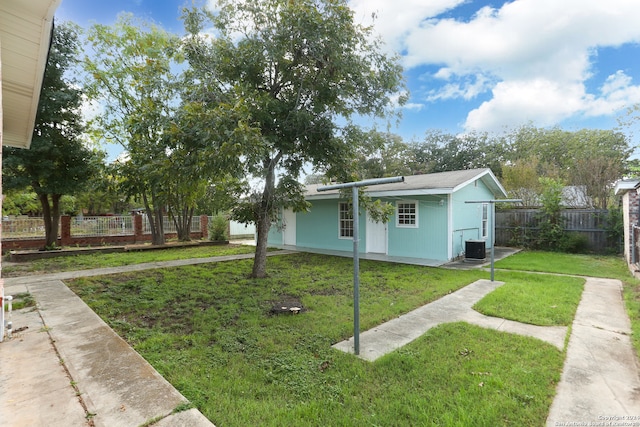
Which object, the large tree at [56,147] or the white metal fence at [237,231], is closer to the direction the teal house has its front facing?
the large tree

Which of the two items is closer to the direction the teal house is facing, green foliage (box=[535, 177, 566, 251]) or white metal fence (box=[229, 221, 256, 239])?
the white metal fence

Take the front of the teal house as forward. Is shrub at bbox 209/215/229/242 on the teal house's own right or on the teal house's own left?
on the teal house's own right

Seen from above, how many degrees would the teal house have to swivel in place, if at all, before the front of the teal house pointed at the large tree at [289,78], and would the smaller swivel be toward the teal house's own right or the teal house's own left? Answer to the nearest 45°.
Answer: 0° — it already faces it

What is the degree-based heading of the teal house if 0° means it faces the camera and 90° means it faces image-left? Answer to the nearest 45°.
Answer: approximately 45°

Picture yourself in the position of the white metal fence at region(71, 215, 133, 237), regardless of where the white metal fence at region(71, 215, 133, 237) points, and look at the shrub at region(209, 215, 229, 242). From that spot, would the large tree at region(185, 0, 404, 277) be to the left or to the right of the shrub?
right

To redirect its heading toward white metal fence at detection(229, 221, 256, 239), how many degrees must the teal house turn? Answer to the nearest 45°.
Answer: approximately 90° to its right
